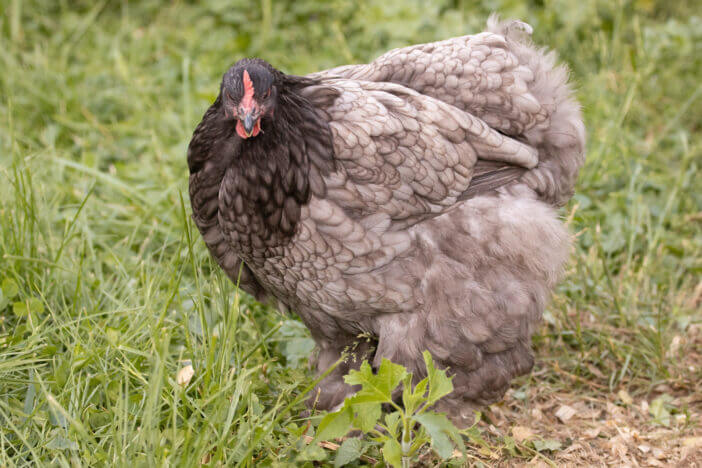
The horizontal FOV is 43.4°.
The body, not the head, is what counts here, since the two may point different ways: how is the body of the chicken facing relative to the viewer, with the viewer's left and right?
facing the viewer and to the left of the viewer

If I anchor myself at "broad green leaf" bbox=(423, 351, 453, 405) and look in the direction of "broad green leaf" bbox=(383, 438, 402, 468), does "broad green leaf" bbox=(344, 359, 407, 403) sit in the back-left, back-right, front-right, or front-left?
front-right
